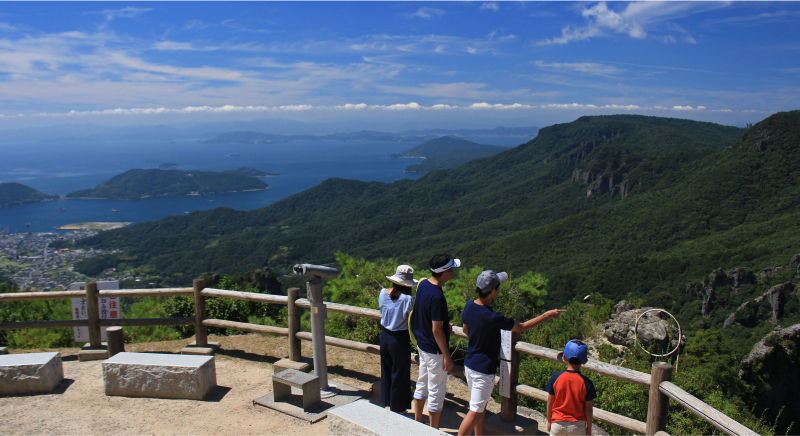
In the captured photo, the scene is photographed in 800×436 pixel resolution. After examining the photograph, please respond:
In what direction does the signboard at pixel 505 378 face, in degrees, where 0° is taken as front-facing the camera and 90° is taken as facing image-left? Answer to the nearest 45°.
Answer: approximately 45°

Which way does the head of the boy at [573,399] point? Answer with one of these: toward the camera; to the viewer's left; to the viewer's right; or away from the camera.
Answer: away from the camera

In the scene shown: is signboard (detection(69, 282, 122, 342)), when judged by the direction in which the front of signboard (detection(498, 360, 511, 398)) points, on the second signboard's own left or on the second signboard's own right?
on the second signboard's own right

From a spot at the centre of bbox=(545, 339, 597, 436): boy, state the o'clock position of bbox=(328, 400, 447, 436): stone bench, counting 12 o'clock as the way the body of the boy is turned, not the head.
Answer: The stone bench is roughly at 8 o'clock from the boy.

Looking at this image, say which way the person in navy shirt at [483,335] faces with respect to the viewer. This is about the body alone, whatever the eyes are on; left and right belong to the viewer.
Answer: facing away from the viewer and to the right of the viewer

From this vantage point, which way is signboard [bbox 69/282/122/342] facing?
toward the camera

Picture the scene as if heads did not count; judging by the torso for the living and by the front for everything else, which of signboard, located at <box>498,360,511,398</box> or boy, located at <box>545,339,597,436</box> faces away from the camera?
the boy

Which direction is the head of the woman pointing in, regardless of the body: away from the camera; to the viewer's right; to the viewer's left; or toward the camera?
away from the camera

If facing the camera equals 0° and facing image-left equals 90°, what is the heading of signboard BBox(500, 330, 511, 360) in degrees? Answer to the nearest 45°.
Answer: approximately 45°

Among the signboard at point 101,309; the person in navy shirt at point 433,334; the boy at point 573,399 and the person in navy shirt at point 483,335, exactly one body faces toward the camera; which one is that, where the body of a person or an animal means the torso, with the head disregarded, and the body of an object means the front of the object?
the signboard

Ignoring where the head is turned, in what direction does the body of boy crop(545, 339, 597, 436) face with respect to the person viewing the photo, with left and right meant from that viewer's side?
facing away from the viewer

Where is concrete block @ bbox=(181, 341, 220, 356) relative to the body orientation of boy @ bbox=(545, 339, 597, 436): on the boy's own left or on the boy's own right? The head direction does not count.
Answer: on the boy's own left

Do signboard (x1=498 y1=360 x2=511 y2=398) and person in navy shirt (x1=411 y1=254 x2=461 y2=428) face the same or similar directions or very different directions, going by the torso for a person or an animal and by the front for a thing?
very different directions

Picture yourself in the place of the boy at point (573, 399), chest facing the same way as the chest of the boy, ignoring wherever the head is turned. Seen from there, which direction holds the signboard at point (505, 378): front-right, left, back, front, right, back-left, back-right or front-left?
front-left

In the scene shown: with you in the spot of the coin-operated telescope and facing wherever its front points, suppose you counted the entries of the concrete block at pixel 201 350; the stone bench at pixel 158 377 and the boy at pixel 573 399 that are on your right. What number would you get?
1

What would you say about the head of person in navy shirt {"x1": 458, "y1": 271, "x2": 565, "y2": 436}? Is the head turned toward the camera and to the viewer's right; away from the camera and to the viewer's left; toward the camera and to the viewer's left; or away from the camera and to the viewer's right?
away from the camera and to the viewer's right
